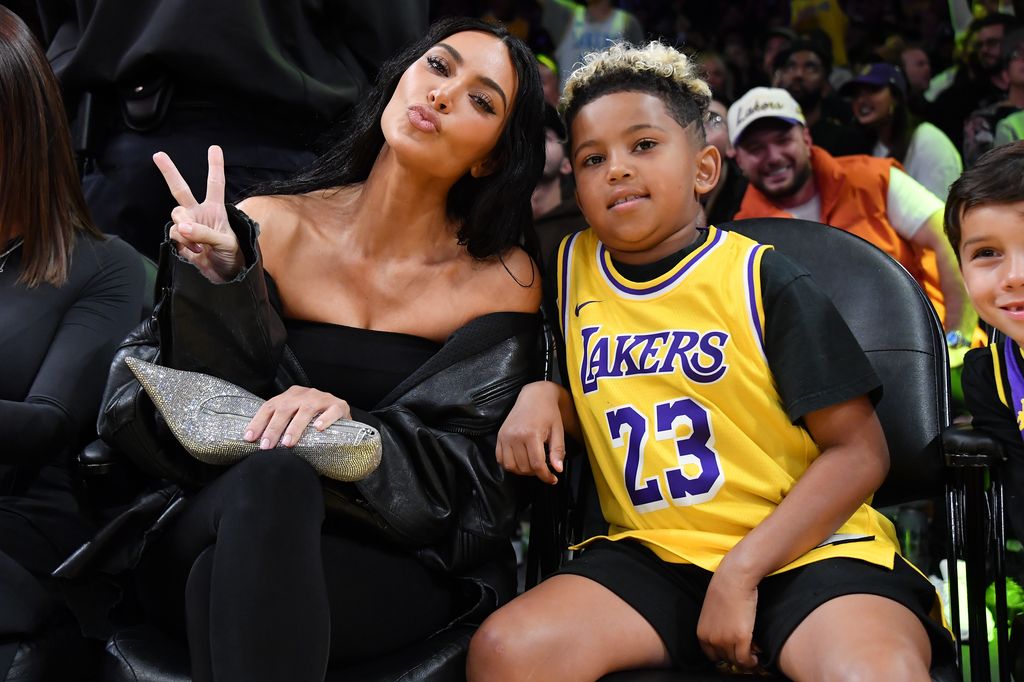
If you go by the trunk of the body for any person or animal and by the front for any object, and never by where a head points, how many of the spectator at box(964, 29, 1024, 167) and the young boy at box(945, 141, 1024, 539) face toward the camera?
2

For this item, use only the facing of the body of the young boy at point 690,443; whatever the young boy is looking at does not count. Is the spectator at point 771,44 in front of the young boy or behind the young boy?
behind

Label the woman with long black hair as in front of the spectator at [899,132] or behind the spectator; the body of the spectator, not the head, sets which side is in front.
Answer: in front

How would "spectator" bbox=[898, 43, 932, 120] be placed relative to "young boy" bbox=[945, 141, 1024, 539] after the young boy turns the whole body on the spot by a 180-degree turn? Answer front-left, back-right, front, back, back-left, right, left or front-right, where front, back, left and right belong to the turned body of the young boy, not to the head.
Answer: front

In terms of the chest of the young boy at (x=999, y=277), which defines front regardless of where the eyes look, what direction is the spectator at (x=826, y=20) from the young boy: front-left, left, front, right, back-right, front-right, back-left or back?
back

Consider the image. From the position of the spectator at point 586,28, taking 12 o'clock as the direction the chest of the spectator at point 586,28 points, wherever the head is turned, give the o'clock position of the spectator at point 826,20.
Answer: the spectator at point 826,20 is roughly at 8 o'clock from the spectator at point 586,28.

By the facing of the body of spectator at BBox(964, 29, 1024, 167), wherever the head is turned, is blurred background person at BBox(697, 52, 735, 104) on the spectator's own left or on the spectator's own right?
on the spectator's own right

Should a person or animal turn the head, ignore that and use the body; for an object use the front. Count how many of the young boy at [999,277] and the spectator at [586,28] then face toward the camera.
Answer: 2
